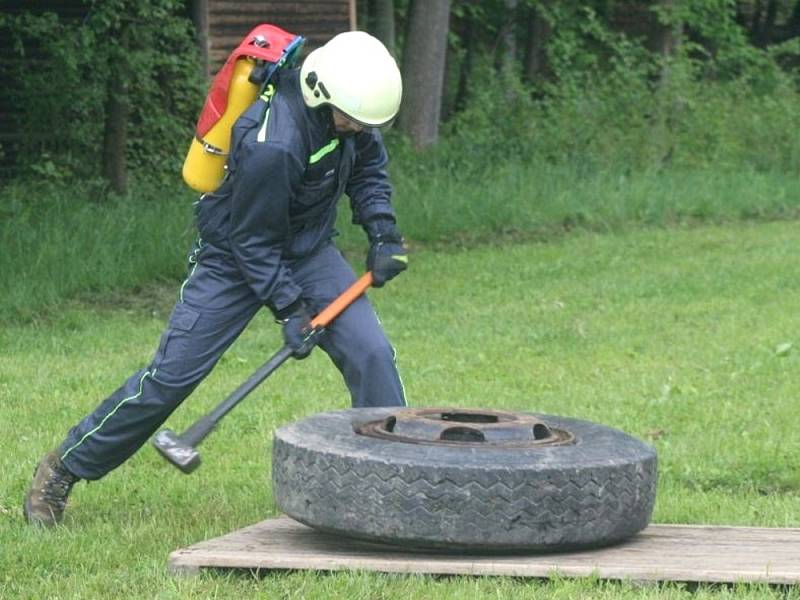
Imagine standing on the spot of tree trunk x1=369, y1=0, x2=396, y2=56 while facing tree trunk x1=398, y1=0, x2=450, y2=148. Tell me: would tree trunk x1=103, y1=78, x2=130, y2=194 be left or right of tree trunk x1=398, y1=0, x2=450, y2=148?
right

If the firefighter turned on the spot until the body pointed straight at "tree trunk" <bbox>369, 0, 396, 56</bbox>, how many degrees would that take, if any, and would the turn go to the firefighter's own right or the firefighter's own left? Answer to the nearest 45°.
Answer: approximately 135° to the firefighter's own left

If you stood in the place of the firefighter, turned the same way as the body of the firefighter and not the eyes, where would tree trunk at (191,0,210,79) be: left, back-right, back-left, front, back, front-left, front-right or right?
back-left

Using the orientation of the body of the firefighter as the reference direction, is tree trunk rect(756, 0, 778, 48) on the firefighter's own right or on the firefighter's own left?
on the firefighter's own left

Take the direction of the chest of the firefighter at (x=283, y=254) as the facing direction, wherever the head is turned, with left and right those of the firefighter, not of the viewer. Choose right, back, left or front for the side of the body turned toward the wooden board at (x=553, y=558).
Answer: front

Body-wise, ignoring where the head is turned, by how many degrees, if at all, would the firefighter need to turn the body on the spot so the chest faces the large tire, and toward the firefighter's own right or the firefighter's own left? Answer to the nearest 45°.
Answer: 0° — they already face it

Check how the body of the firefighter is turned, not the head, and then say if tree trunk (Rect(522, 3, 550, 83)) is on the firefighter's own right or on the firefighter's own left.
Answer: on the firefighter's own left

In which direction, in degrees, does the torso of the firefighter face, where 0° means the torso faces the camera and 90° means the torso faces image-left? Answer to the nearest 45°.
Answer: approximately 315°

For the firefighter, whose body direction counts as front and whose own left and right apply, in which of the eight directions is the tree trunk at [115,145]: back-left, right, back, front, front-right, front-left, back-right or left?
back-left

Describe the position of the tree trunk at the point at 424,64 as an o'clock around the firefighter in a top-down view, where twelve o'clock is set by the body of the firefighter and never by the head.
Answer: The tree trunk is roughly at 8 o'clock from the firefighter.

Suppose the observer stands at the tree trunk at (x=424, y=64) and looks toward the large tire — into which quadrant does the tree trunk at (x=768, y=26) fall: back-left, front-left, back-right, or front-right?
back-left
